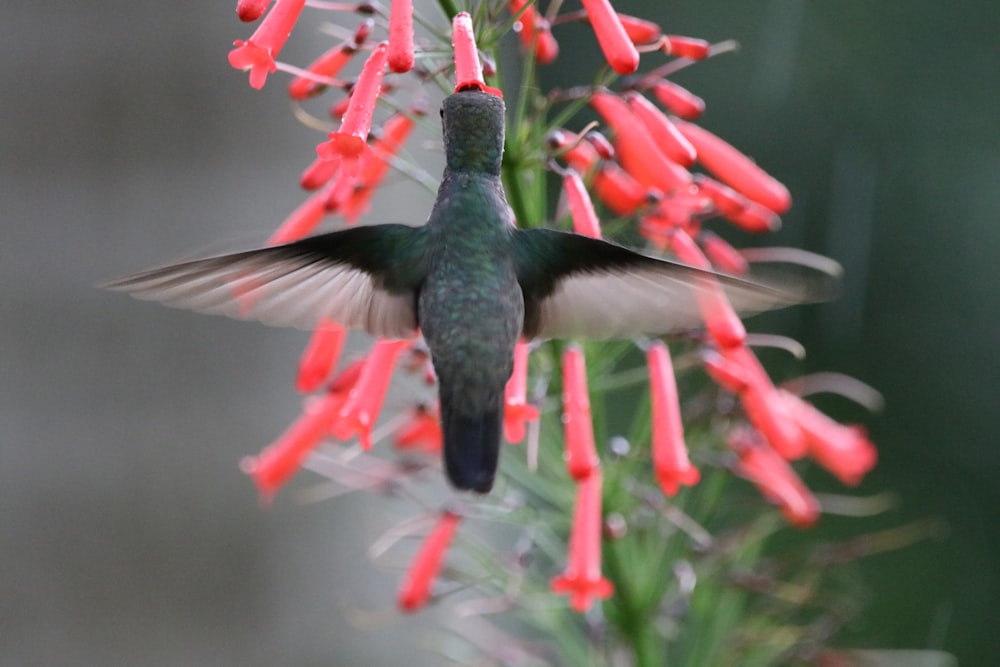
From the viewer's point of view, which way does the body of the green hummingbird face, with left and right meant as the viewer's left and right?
facing away from the viewer
